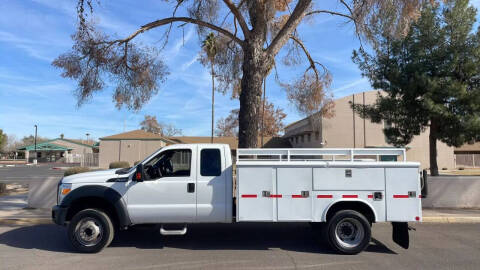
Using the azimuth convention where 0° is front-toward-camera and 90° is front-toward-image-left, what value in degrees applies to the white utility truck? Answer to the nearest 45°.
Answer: approximately 90°

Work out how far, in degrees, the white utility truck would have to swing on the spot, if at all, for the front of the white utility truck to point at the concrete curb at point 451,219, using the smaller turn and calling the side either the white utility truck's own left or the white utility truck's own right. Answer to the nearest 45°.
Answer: approximately 135° to the white utility truck's own right

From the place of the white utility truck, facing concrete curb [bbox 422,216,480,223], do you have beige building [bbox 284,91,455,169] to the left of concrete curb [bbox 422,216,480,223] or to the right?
left
